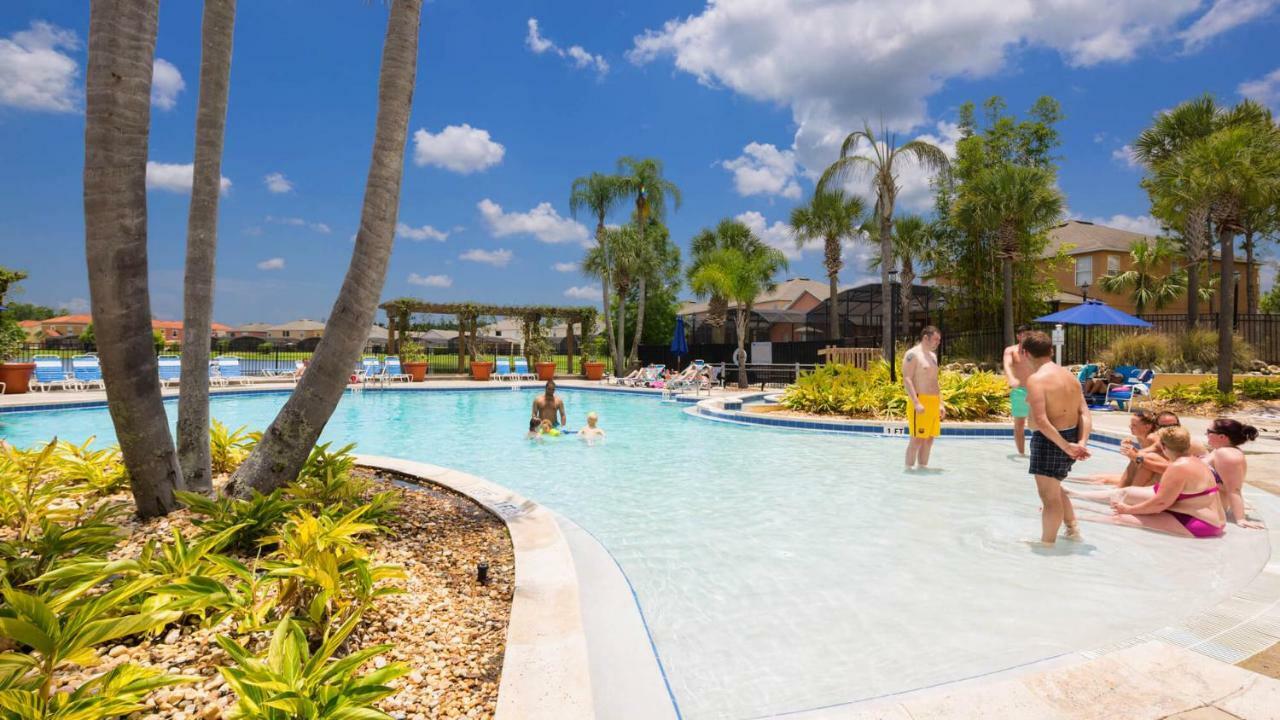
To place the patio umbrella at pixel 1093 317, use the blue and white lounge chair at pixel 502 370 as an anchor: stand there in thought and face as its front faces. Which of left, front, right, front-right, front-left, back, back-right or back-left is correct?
front-left

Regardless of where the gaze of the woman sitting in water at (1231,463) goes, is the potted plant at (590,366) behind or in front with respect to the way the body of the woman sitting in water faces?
in front

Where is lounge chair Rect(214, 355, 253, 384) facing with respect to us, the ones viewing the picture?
facing the viewer and to the right of the viewer

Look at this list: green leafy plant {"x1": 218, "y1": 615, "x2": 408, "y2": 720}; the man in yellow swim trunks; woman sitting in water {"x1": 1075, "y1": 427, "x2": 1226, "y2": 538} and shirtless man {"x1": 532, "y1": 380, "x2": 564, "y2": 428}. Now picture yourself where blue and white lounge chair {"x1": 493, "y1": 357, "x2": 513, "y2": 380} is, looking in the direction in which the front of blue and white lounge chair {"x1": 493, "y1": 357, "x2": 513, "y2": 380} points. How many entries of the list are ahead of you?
4

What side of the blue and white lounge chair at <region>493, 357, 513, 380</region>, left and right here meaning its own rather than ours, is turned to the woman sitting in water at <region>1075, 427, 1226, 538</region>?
front

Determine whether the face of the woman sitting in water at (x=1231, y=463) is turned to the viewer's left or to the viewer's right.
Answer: to the viewer's left

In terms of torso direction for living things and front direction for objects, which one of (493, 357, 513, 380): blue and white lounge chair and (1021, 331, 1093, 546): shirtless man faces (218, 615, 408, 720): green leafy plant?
the blue and white lounge chair

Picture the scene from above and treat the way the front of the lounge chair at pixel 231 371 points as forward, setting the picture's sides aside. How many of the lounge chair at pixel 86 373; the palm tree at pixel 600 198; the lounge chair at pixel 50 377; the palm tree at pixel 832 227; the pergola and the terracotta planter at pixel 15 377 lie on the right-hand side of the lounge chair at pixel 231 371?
3

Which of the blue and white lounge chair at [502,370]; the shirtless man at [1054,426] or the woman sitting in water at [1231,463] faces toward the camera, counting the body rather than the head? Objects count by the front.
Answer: the blue and white lounge chair

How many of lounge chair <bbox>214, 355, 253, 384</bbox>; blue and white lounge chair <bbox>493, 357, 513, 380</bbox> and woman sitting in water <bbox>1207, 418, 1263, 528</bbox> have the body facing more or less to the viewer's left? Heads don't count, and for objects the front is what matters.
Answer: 1

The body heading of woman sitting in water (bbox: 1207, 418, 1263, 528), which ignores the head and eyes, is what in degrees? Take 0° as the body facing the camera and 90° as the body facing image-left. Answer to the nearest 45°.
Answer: approximately 90°
